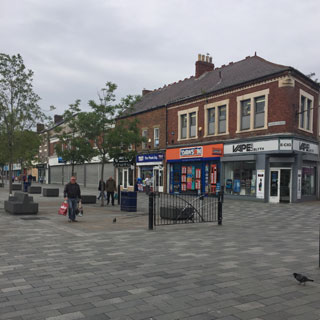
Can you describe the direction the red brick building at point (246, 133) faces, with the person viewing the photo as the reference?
facing the viewer and to the left of the viewer

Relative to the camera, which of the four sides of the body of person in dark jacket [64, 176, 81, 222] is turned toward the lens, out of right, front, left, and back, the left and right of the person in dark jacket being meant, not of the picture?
front

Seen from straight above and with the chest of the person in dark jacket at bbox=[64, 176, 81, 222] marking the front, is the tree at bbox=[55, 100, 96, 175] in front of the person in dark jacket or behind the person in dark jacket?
behind

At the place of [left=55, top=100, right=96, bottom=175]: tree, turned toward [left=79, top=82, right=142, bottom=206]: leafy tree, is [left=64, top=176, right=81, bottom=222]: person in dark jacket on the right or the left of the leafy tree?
right

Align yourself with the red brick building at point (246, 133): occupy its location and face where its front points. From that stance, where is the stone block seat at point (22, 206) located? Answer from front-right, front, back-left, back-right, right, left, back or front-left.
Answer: front

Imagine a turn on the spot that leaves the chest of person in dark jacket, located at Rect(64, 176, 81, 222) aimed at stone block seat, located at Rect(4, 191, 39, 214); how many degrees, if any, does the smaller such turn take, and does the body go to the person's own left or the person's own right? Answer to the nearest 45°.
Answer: approximately 135° to the person's own right

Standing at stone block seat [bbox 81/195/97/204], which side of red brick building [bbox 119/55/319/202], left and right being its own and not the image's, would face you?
front

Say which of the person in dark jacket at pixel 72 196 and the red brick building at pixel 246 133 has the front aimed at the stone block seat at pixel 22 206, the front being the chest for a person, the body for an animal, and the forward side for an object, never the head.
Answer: the red brick building

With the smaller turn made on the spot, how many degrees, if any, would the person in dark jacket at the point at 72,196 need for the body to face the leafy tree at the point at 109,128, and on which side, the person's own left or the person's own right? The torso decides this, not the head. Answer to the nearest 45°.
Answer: approximately 180°

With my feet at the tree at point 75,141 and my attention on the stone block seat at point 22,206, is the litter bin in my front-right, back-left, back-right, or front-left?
front-left

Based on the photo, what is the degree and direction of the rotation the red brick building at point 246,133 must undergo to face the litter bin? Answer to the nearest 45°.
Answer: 0° — it already faces it

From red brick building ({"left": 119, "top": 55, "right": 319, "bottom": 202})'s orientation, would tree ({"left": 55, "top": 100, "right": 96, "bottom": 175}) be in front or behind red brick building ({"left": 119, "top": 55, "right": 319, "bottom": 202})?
in front

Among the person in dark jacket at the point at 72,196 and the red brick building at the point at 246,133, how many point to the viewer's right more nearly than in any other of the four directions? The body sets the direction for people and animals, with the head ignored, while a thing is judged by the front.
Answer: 0
